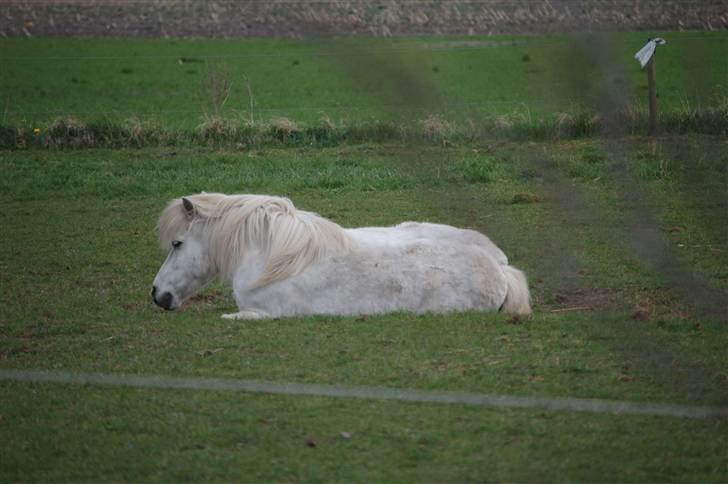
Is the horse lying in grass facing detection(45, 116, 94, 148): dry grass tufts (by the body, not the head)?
no

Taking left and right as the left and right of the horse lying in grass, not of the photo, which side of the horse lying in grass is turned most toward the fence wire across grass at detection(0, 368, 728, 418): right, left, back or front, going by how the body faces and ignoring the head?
left

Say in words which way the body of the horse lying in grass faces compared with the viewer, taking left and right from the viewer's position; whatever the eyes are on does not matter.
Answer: facing to the left of the viewer

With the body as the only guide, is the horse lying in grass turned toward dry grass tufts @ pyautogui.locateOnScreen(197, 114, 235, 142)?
no

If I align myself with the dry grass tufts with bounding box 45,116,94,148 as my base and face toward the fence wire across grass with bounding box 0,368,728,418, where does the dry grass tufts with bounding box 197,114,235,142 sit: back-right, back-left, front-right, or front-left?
front-left

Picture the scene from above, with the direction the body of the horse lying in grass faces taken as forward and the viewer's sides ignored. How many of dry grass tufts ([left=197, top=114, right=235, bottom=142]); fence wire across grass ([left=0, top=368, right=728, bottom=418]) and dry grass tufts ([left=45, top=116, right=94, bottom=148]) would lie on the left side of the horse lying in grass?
1
